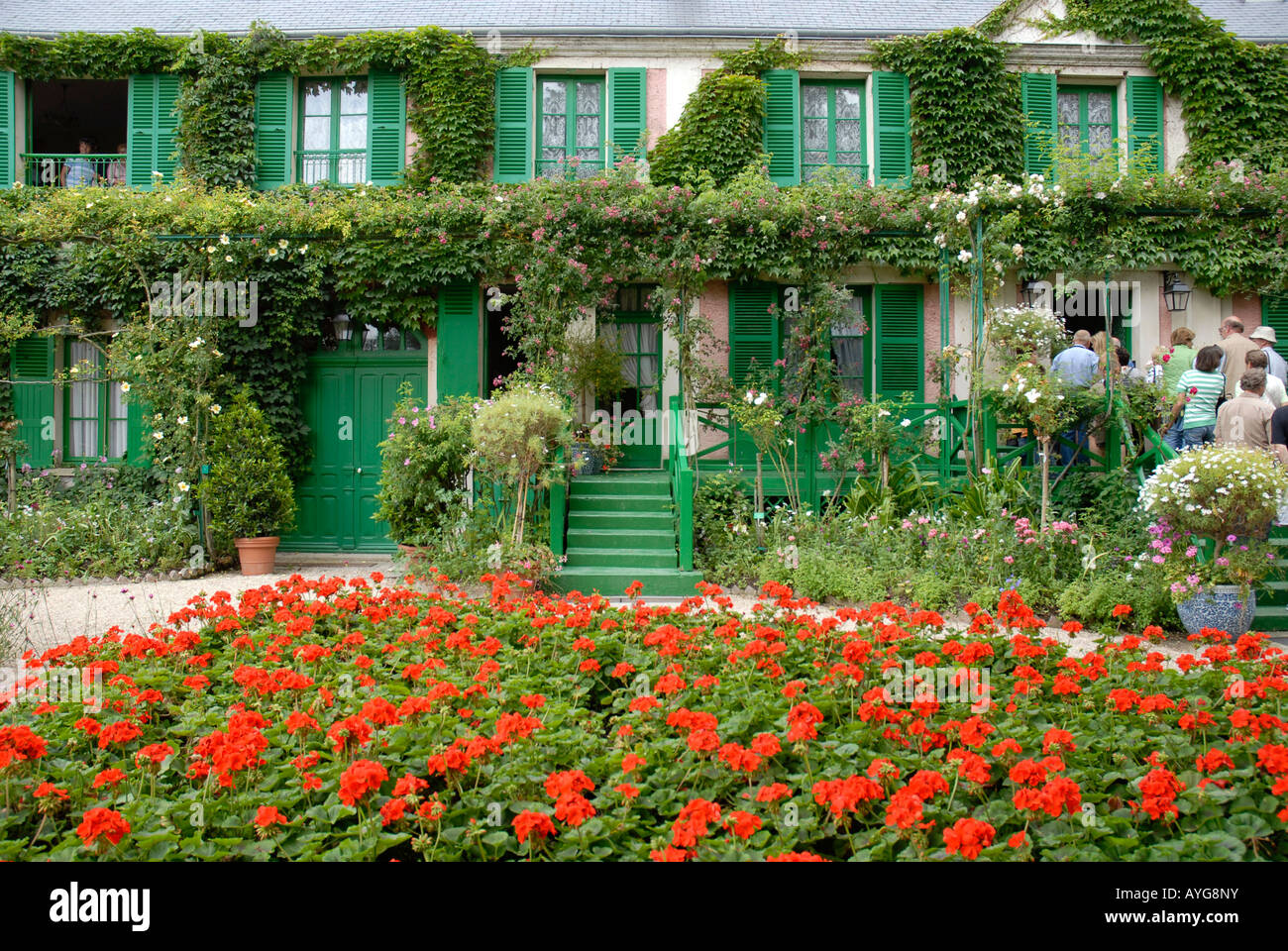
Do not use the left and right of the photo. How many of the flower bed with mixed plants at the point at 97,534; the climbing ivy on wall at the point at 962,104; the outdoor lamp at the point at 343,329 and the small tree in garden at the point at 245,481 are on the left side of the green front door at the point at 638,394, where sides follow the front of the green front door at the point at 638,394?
1

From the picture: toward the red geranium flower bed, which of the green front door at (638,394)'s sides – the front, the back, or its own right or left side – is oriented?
front

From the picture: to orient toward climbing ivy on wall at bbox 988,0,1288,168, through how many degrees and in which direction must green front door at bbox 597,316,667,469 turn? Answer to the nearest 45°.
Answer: approximately 90° to its left

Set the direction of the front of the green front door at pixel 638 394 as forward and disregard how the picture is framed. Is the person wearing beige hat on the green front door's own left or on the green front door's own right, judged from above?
on the green front door's own left

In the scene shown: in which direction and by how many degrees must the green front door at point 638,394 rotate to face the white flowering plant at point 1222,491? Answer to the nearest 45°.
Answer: approximately 45° to its left

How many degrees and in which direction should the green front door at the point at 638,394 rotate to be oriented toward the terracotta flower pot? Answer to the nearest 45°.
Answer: approximately 45° to its right

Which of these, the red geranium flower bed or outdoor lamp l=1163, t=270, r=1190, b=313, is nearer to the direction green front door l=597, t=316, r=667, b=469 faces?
the red geranium flower bed

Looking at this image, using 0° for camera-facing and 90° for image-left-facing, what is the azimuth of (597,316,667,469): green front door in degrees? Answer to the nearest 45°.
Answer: approximately 0°

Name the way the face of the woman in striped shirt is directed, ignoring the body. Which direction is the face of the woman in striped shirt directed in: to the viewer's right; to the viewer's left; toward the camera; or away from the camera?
away from the camera

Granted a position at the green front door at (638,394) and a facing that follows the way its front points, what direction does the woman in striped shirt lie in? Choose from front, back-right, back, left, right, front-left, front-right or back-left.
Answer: front-left

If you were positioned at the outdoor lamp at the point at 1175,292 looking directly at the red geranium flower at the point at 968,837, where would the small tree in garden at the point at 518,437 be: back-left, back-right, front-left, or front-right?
front-right

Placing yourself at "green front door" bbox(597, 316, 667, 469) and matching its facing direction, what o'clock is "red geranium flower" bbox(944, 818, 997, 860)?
The red geranium flower is roughly at 12 o'clock from the green front door.

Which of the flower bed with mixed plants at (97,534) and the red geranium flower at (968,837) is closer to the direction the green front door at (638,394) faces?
the red geranium flower

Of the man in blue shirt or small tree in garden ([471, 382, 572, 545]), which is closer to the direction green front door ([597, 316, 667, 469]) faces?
the small tree in garden

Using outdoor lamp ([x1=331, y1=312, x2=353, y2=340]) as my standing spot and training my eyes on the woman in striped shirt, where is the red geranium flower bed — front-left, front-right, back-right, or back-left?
front-right

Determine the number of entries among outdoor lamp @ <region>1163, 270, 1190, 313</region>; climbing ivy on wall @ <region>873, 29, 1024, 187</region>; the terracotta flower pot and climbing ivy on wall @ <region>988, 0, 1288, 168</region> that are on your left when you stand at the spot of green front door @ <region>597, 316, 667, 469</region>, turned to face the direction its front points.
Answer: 3

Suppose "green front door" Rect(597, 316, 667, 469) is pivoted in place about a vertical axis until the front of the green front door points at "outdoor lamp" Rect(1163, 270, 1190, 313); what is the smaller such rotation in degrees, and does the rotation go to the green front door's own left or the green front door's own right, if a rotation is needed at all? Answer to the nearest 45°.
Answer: approximately 90° to the green front door's own left
